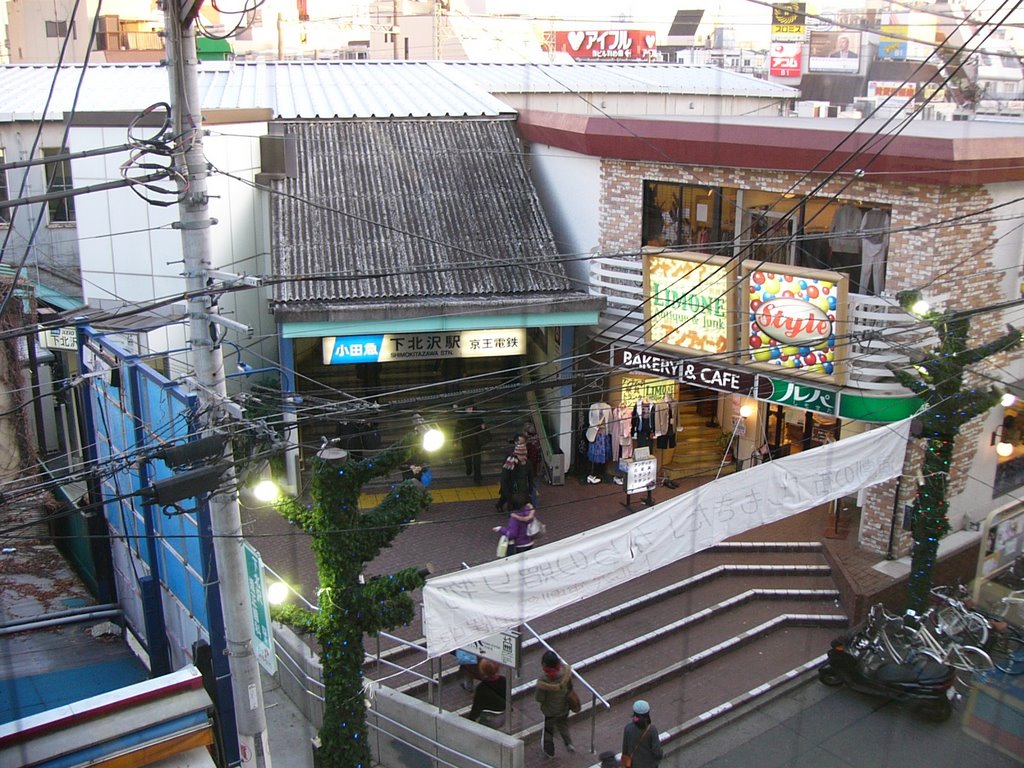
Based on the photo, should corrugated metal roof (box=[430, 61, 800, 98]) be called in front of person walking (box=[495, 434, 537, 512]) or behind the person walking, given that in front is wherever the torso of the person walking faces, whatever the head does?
behind

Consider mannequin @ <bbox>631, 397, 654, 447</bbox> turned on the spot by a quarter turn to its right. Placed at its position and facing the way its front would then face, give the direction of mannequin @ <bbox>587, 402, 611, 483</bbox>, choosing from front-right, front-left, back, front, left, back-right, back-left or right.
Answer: front

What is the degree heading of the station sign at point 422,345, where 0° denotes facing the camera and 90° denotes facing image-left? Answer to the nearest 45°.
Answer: approximately 0°

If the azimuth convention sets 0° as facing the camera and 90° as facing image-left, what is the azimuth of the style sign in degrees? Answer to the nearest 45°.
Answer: approximately 45°

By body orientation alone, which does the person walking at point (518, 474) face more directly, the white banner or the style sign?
the white banner

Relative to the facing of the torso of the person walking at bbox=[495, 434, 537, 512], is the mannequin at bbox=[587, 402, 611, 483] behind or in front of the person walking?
behind

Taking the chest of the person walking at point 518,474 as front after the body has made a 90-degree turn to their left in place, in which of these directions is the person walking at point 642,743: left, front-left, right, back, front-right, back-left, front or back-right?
right

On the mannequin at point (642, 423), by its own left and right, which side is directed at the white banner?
front

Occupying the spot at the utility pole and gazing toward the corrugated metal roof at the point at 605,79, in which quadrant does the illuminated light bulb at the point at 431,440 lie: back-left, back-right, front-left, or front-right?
front-right

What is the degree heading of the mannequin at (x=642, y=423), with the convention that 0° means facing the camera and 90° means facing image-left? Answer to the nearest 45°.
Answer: approximately 0°

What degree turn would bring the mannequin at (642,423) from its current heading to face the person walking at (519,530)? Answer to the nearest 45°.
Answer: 0° — it already faces them

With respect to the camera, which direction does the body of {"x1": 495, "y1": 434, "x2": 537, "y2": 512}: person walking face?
toward the camera

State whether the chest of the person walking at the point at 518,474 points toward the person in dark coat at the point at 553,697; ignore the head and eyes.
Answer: yes

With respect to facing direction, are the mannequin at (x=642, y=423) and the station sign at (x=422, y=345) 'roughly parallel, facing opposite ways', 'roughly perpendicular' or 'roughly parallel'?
roughly parallel

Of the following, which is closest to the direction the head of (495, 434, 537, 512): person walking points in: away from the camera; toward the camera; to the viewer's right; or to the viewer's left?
toward the camera

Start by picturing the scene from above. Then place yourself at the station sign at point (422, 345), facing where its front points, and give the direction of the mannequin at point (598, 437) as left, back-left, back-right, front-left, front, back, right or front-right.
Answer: left

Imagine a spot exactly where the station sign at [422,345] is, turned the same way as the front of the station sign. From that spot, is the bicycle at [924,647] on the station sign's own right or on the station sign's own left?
on the station sign's own left
